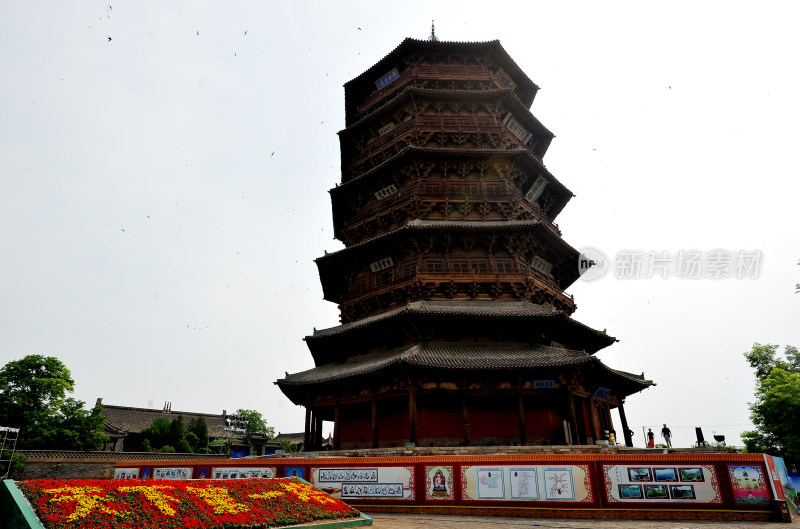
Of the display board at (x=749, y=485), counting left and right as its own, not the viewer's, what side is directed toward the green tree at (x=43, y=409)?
right

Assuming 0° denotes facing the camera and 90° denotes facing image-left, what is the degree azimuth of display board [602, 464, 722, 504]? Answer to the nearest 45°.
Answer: approximately 0°

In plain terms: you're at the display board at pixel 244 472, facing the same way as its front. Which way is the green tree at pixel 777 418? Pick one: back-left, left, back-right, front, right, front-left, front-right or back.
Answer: left

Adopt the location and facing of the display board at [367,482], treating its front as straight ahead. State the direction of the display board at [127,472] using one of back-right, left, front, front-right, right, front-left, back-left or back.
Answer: back-right

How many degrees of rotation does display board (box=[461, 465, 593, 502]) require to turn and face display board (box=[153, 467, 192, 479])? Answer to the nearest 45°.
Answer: approximately 90° to its right

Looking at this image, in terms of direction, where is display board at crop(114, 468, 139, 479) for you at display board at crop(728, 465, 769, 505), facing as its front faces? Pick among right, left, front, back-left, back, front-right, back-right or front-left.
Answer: right

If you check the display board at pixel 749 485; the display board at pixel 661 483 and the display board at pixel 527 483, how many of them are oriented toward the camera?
3

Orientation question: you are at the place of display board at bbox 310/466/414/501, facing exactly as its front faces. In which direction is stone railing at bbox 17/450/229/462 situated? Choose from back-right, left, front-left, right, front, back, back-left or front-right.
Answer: back-right
